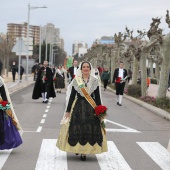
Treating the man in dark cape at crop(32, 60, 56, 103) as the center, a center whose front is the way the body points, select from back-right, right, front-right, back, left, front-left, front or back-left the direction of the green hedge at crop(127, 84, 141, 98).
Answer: back-left

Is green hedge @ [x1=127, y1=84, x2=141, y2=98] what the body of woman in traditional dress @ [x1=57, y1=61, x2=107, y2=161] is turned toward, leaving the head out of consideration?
no

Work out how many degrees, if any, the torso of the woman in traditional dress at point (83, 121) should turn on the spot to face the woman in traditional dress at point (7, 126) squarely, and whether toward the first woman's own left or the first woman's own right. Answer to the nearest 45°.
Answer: approximately 90° to the first woman's own right

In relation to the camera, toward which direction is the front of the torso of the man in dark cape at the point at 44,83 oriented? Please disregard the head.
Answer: toward the camera

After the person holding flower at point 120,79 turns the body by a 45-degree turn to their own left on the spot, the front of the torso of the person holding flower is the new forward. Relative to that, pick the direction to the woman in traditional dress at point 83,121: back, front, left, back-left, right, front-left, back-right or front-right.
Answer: front-right

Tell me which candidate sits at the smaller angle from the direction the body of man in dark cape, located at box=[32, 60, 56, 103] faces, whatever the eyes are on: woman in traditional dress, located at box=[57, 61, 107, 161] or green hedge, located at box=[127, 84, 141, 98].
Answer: the woman in traditional dress

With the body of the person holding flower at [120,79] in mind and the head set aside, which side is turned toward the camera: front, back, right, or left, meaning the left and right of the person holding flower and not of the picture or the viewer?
front

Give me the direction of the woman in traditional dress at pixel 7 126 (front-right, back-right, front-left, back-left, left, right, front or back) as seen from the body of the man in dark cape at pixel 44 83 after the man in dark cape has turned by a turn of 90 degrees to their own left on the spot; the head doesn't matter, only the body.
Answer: right

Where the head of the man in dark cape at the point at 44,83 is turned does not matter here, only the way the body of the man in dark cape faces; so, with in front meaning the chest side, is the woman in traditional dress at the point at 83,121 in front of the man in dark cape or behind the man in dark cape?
in front

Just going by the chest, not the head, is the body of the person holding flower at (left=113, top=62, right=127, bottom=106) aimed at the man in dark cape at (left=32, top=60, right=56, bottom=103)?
no

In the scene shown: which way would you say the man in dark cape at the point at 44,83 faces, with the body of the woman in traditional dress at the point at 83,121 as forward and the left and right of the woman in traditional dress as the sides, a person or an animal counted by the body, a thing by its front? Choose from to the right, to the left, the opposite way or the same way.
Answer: the same way
